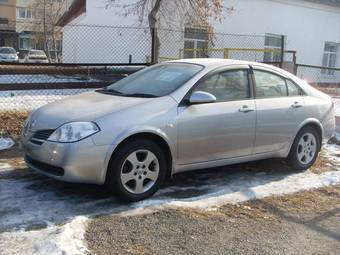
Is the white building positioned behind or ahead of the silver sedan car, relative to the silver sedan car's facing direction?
behind

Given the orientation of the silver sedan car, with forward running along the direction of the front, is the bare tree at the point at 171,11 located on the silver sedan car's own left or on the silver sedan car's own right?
on the silver sedan car's own right

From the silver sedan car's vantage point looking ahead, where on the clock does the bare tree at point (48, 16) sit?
The bare tree is roughly at 4 o'clock from the silver sedan car.

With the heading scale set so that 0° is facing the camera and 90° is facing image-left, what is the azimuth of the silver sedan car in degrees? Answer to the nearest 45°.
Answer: approximately 45°
